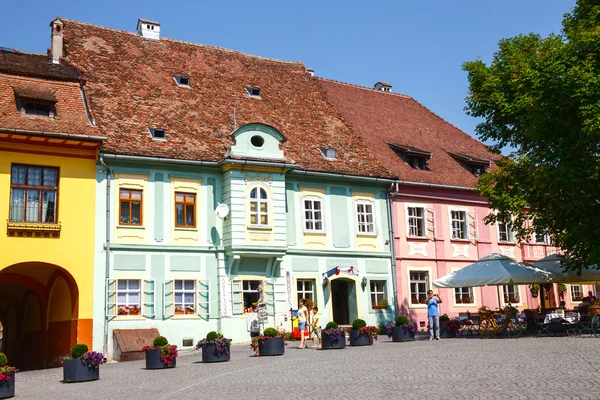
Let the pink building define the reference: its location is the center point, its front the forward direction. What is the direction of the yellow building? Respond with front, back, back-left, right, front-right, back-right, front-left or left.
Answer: right

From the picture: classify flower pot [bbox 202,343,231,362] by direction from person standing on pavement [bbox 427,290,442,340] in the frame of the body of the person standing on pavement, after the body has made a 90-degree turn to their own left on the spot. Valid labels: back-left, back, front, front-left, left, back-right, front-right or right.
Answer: back-right

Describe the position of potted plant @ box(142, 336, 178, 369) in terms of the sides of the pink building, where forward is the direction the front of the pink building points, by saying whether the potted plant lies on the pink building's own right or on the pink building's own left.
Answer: on the pink building's own right

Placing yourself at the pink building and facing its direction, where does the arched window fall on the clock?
The arched window is roughly at 3 o'clock from the pink building.

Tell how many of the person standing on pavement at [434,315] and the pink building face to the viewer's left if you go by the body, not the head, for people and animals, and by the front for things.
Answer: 0

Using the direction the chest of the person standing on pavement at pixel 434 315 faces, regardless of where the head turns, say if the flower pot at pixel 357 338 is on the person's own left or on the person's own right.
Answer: on the person's own right

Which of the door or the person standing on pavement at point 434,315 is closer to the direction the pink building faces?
the person standing on pavement

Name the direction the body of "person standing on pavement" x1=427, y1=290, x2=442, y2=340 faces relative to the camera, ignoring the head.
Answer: toward the camera

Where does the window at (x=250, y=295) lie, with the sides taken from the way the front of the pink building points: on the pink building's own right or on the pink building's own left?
on the pink building's own right

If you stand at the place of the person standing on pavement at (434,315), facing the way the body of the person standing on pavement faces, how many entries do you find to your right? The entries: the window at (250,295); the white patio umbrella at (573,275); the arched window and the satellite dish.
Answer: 3

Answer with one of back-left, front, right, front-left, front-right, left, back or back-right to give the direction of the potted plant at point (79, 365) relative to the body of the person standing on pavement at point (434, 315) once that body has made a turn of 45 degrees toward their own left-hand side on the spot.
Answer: right
